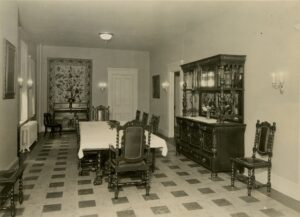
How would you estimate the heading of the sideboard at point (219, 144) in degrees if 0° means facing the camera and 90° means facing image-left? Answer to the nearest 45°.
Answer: approximately 45°

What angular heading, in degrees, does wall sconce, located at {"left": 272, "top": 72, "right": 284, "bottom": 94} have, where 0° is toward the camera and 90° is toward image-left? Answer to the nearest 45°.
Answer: approximately 45°

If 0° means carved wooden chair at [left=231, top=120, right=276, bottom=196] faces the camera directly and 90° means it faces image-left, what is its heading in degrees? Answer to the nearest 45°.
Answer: approximately 45°

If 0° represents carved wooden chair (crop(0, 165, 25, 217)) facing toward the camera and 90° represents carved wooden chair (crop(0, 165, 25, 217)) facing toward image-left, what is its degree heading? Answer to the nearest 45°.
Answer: approximately 270°

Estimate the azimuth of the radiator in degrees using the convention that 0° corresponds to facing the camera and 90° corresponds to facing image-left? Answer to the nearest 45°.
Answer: approximately 270°

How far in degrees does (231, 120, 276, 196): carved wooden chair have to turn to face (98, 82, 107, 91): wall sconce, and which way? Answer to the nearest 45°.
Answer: approximately 90° to its right

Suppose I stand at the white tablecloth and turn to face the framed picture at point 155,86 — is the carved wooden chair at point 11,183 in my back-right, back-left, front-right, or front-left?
back-left

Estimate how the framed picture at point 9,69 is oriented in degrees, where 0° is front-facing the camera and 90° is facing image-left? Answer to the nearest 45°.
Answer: approximately 270°

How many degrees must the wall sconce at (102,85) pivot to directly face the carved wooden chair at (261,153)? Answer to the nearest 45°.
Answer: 0° — it already faces it

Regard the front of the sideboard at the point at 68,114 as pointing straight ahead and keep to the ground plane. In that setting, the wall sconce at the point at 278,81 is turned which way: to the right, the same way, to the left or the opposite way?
to the right

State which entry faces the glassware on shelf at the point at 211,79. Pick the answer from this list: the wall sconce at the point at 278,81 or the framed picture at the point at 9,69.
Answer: the framed picture

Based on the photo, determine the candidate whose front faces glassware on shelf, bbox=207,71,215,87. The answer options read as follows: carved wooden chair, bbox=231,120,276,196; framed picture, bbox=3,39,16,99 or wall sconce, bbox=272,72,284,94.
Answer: the framed picture
